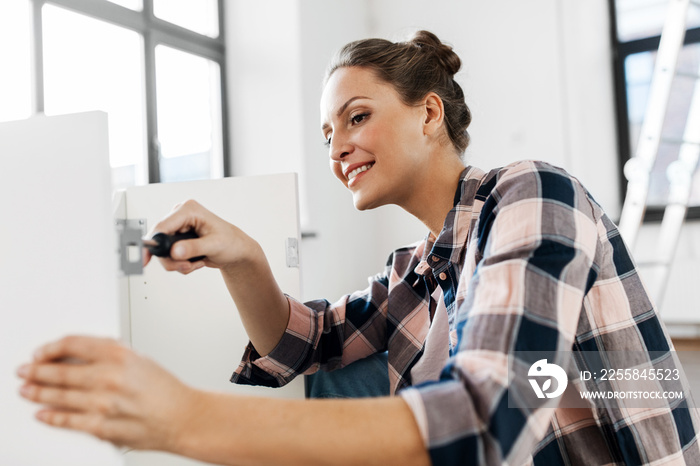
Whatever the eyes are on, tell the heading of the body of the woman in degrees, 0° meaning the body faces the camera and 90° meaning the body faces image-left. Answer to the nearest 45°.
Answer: approximately 45°

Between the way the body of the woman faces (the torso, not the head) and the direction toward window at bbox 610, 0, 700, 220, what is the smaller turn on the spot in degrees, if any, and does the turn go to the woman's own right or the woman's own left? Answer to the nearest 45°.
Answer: approximately 180°

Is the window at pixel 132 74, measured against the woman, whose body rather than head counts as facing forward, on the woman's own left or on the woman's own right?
on the woman's own right

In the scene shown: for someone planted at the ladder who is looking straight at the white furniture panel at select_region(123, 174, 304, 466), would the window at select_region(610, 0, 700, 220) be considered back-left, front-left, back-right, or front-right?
back-right

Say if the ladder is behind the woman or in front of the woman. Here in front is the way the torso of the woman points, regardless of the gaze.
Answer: behind
